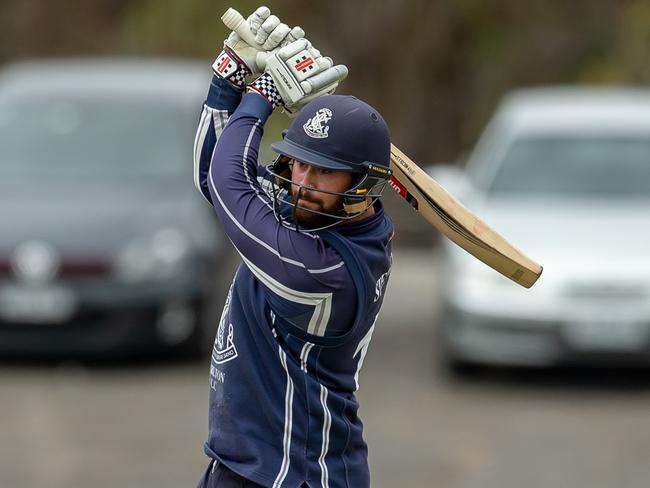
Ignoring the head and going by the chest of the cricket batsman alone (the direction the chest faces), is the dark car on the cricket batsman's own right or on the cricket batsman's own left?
on the cricket batsman's own right

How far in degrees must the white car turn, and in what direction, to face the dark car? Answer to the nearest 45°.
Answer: approximately 90° to its right

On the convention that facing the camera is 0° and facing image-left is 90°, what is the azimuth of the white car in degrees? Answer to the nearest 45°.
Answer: approximately 0°

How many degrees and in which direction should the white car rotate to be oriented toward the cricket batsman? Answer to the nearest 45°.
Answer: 0° — it already faces them

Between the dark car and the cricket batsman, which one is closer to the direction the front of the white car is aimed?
the cricket batsman
